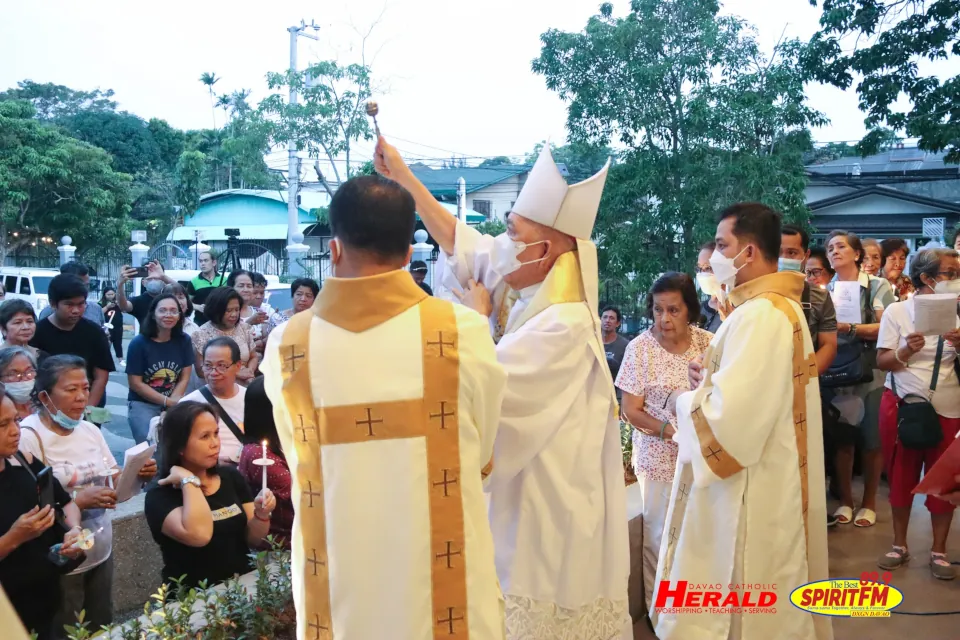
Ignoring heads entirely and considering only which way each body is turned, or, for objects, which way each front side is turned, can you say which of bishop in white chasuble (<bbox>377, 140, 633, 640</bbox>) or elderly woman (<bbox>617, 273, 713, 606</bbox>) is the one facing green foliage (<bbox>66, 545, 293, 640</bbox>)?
the bishop in white chasuble

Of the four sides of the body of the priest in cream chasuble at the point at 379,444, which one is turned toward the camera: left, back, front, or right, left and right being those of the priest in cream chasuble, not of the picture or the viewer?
back

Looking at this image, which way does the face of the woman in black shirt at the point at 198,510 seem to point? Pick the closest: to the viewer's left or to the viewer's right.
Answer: to the viewer's right

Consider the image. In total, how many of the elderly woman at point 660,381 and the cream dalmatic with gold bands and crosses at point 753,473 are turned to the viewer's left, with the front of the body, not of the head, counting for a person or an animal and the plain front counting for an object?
1

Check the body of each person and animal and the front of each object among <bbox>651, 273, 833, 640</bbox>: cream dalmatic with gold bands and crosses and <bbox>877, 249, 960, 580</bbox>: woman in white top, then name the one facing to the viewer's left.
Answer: the cream dalmatic with gold bands and crosses

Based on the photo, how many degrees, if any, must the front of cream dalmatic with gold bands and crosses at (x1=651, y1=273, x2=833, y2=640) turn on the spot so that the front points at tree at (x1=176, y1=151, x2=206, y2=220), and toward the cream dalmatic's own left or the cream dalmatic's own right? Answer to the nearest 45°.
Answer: approximately 45° to the cream dalmatic's own right

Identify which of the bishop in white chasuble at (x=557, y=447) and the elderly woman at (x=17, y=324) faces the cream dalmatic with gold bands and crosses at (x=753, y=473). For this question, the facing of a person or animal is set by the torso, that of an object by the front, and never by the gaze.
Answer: the elderly woman

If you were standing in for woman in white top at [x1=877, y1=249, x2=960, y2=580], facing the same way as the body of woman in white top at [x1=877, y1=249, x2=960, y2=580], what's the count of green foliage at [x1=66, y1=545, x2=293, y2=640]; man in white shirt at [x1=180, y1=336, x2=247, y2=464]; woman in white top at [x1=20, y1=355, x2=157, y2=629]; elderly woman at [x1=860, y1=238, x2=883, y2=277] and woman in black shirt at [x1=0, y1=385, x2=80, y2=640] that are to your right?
4

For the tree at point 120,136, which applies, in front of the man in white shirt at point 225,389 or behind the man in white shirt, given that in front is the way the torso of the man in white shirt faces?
behind

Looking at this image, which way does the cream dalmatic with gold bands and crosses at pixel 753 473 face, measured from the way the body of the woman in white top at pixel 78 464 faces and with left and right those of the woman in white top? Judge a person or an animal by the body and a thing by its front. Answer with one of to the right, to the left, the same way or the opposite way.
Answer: the opposite way

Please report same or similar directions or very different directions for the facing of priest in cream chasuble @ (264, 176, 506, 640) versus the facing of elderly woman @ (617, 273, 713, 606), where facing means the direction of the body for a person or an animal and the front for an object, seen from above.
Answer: very different directions

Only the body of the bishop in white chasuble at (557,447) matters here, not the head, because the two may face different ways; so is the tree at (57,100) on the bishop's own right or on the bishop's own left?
on the bishop's own right

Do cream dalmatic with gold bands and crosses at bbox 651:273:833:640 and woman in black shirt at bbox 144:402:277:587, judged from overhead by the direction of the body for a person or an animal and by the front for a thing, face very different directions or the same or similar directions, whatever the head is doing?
very different directions

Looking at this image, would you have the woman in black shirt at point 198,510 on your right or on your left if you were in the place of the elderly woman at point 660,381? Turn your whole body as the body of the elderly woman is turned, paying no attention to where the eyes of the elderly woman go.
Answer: on your right

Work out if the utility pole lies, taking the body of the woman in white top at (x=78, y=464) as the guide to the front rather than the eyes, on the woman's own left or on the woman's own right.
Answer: on the woman's own left
